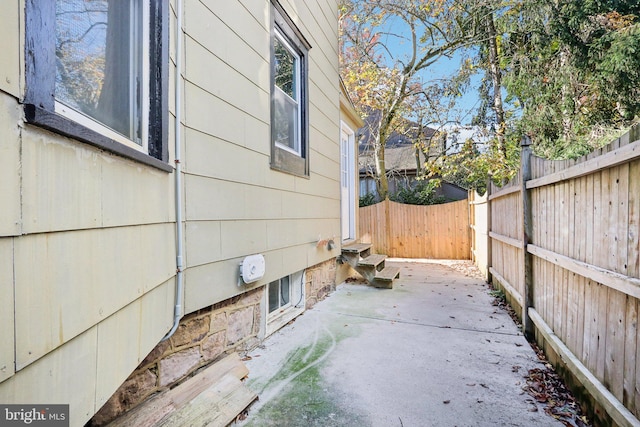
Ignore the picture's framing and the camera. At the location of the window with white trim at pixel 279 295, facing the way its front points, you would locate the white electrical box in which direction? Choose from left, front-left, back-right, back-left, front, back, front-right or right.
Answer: front-right

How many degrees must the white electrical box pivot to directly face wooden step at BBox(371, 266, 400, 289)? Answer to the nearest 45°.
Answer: approximately 90° to its left

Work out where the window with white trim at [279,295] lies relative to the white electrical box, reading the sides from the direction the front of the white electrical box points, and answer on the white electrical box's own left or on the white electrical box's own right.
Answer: on the white electrical box's own left

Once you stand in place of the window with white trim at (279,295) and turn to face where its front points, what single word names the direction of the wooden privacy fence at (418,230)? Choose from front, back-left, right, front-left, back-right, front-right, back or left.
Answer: left

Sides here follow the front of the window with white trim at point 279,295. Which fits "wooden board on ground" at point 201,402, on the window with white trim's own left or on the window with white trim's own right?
on the window with white trim's own right

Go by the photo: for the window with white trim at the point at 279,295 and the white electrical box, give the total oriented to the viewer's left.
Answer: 0

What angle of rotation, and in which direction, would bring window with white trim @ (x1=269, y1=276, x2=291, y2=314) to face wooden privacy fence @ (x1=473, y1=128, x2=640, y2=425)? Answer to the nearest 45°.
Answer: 0° — it already faces it

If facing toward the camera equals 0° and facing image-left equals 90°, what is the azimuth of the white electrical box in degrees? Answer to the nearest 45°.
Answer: approximately 315°

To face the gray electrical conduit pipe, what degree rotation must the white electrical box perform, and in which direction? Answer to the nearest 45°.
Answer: approximately 90° to its right

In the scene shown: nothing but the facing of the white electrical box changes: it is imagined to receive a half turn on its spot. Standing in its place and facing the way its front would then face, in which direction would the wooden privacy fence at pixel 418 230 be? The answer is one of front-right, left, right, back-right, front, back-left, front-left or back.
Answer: right

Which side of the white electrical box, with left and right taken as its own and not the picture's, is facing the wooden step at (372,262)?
left

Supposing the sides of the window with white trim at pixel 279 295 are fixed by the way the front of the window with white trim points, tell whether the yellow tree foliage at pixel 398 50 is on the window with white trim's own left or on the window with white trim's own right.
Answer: on the window with white trim's own left

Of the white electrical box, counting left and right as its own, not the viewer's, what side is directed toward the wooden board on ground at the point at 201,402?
right
